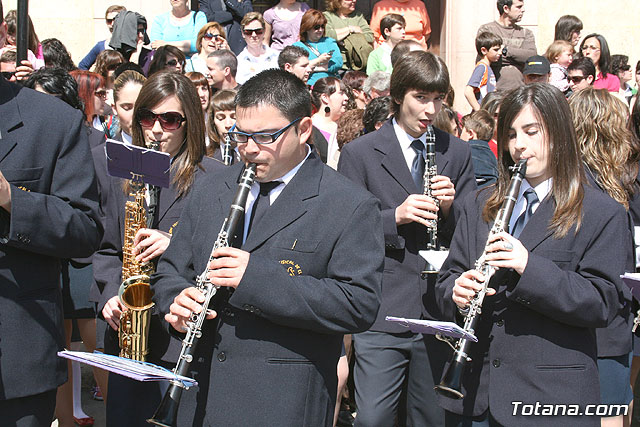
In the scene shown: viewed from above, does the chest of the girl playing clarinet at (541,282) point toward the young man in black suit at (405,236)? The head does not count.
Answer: no

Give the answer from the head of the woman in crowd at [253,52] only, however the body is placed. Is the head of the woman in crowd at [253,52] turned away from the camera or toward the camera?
toward the camera

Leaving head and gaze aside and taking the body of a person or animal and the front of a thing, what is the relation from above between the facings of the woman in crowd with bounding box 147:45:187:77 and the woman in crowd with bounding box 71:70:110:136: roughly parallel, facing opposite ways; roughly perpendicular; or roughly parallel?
roughly parallel

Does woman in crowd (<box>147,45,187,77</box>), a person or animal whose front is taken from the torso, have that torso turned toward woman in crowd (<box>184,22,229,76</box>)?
no

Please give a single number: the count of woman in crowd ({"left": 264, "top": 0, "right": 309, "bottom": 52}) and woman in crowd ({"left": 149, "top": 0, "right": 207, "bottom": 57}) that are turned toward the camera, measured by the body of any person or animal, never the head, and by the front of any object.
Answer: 2

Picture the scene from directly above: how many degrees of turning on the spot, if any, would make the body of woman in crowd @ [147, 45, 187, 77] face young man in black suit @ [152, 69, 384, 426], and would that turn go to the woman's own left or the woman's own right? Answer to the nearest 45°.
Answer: approximately 45° to the woman's own right

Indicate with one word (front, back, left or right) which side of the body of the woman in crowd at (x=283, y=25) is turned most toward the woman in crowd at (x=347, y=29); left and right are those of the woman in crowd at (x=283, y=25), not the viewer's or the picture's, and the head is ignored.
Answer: left

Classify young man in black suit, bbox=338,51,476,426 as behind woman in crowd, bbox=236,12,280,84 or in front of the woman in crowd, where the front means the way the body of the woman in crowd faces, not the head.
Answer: in front

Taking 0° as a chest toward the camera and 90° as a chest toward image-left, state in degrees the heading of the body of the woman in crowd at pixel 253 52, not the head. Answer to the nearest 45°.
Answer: approximately 0°

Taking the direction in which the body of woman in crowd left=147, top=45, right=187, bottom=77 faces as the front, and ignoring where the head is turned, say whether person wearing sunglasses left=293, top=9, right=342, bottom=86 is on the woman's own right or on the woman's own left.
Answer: on the woman's own left

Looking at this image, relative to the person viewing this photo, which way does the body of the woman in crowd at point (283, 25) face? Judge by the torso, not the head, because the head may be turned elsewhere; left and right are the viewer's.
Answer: facing the viewer

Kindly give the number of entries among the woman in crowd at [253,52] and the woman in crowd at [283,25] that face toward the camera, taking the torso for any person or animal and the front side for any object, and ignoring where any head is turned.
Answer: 2

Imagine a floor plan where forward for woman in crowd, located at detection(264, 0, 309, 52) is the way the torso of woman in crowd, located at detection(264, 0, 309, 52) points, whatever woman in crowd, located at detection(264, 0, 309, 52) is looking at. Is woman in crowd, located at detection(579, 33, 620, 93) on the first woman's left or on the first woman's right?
on the first woman's left

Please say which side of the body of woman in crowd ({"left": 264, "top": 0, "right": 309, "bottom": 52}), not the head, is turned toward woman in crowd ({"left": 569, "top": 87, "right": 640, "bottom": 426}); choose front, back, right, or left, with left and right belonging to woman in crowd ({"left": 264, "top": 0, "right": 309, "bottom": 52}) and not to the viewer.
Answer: front

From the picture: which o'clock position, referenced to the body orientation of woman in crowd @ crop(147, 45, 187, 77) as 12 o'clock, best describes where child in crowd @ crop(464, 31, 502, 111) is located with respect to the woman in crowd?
The child in crowd is roughly at 10 o'clock from the woman in crowd.

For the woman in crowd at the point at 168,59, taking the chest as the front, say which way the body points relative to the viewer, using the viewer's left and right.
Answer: facing the viewer and to the right of the viewer
